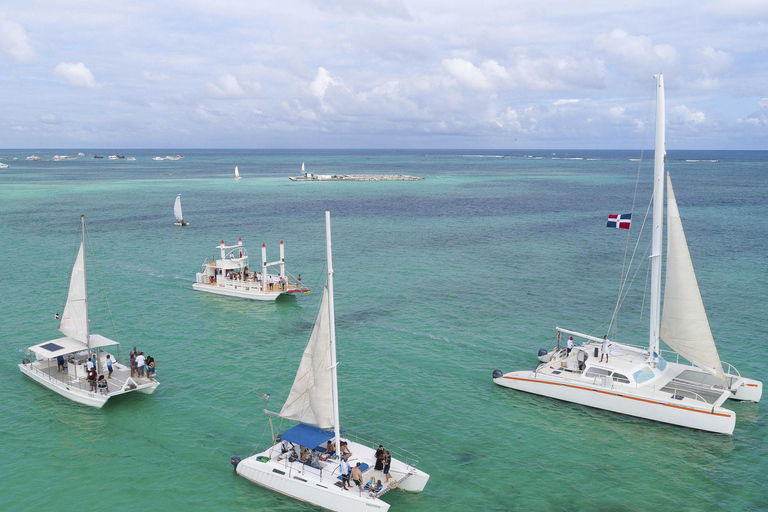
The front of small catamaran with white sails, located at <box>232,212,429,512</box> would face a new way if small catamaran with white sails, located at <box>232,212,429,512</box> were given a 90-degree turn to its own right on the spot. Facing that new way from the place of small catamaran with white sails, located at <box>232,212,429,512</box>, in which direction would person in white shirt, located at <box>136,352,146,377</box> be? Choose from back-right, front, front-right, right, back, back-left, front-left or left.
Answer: right

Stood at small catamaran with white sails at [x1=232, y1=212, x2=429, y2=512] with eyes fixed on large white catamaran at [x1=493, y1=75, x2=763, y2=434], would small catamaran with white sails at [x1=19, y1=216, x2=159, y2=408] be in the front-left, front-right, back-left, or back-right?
back-left

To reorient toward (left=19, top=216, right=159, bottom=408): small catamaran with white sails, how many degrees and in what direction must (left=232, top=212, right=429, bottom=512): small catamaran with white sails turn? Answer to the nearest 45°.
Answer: approximately 180°

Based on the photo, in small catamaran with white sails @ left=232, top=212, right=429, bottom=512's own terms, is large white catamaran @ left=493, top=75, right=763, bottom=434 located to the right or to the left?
on its left

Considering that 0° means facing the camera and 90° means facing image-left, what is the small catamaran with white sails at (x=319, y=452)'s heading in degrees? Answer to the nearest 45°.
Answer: approximately 315°

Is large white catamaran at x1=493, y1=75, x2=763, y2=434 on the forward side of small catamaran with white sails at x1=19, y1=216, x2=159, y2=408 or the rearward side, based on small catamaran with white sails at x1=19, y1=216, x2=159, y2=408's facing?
on the forward side

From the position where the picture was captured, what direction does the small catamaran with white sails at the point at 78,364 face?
facing the viewer and to the right of the viewer

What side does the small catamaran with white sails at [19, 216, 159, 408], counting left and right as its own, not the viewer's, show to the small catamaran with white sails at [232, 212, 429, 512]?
front

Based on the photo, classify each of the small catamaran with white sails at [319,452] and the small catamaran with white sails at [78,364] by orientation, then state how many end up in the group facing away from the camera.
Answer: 0
